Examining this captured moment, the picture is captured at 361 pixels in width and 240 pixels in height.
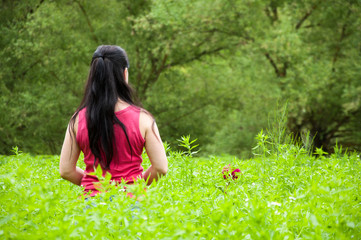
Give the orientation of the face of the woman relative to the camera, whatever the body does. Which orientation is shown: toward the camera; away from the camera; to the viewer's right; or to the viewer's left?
away from the camera

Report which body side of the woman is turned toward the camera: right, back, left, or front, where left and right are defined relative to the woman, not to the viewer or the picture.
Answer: back

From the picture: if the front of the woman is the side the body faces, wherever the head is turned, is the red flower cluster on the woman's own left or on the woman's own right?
on the woman's own right
